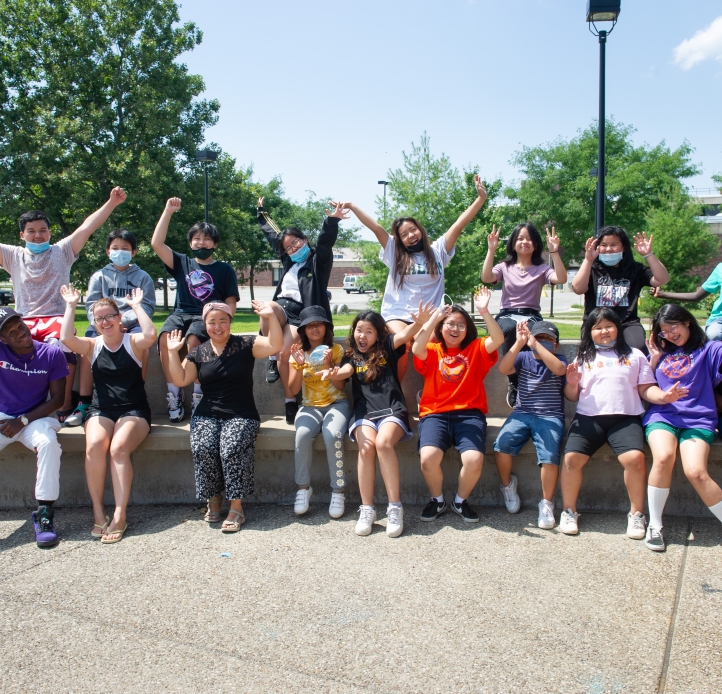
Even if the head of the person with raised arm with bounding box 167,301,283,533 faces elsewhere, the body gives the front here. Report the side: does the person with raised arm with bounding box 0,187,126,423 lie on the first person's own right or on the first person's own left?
on the first person's own right

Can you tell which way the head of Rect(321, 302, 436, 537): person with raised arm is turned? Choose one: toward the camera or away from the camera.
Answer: toward the camera

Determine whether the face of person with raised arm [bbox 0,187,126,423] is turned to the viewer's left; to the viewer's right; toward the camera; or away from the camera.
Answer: toward the camera

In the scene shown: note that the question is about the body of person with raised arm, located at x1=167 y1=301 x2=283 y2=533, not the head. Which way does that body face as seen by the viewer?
toward the camera

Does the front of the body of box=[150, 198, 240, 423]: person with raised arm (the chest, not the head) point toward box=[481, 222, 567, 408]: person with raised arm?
no

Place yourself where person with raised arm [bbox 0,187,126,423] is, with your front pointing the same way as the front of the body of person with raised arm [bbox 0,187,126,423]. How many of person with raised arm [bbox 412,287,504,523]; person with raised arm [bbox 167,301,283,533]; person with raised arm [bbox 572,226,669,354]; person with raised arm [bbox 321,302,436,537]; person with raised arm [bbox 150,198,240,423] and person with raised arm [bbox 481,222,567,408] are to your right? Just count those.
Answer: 0

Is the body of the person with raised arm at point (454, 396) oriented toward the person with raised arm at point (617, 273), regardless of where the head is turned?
no

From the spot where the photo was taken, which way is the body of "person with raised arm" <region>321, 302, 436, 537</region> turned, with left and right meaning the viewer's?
facing the viewer

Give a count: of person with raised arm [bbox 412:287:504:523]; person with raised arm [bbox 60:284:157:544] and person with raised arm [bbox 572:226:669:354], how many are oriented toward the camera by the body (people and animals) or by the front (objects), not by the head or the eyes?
3

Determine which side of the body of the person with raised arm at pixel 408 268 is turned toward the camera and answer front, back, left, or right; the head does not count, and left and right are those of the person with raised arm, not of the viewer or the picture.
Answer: front

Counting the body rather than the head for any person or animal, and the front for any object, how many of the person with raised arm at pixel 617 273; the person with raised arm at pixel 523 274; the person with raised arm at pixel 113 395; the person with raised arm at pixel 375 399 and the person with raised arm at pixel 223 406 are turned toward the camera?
5

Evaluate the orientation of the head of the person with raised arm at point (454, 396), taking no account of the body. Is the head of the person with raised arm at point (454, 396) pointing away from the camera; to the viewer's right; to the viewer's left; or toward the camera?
toward the camera

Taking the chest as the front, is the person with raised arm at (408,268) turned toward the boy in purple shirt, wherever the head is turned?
no

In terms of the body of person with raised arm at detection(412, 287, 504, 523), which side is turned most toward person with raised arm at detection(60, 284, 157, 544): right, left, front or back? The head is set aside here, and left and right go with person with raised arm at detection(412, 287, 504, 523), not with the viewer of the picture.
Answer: right

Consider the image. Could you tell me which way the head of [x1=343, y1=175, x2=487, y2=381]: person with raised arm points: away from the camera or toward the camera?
toward the camera

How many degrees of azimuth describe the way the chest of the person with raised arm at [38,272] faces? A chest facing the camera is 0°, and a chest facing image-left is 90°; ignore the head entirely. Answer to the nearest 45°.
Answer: approximately 0°

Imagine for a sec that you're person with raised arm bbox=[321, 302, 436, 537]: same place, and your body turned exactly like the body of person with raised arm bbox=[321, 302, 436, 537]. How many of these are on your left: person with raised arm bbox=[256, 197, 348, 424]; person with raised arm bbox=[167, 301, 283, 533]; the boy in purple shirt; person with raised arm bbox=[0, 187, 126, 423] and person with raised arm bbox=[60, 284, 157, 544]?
0

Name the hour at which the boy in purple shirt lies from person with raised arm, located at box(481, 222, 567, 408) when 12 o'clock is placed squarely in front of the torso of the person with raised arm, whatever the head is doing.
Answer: The boy in purple shirt is roughly at 2 o'clock from the person with raised arm.
